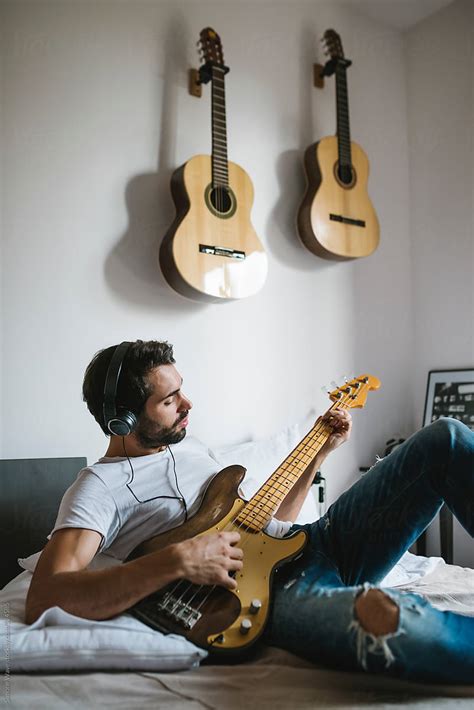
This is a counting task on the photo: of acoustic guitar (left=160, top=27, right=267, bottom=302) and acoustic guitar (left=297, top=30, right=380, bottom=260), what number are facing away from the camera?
0

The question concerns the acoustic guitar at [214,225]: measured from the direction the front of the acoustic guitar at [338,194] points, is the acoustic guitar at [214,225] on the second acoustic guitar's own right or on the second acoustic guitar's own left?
on the second acoustic guitar's own right

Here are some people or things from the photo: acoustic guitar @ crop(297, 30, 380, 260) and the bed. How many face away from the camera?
0

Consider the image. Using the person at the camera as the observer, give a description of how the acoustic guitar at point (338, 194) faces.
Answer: facing the viewer and to the right of the viewer

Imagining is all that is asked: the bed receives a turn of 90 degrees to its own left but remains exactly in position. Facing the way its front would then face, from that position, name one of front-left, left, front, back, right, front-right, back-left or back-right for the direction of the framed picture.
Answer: front-right

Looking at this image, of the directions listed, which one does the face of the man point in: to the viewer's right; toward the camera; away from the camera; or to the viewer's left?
to the viewer's right

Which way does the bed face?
to the viewer's right

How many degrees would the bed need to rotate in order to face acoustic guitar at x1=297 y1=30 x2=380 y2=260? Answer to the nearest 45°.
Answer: approximately 90° to its left

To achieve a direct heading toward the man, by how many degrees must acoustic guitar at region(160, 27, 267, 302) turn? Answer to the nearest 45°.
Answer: approximately 45° to its right
